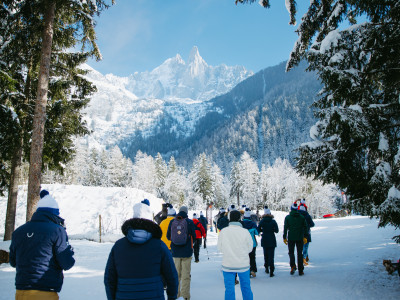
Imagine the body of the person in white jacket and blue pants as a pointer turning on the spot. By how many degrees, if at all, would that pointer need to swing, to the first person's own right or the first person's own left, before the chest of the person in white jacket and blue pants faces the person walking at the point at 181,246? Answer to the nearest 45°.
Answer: approximately 45° to the first person's own left

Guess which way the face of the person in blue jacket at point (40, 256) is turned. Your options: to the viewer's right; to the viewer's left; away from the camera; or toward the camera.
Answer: away from the camera

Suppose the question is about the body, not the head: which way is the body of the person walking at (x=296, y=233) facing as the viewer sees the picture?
away from the camera

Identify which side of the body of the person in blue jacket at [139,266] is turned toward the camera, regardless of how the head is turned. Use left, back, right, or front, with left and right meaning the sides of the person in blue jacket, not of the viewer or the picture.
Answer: back

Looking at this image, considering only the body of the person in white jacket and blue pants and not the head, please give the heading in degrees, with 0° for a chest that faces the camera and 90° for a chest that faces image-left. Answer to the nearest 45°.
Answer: approximately 180°

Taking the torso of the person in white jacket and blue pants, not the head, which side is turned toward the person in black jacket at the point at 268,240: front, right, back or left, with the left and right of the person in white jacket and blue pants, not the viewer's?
front

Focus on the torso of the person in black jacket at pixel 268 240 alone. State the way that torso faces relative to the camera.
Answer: away from the camera

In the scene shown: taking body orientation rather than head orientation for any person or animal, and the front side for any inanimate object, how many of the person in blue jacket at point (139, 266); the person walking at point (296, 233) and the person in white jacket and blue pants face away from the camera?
3
